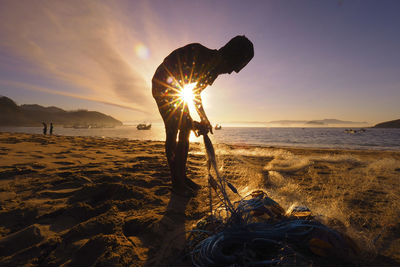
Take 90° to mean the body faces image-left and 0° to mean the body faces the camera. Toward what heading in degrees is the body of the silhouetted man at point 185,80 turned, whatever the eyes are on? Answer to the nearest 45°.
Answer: approximately 270°
